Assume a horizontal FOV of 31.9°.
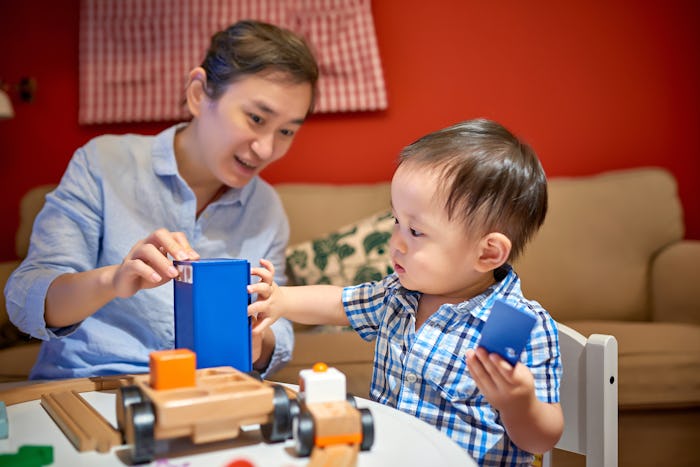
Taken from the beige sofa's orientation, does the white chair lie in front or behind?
in front

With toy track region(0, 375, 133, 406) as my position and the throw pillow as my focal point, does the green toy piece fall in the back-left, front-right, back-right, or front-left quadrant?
back-right

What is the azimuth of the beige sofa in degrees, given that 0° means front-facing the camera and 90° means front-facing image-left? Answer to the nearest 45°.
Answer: approximately 0°

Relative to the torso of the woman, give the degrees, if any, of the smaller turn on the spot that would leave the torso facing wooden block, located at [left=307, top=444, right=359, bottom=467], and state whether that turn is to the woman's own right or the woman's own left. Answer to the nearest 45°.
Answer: approximately 45° to the woman's own right

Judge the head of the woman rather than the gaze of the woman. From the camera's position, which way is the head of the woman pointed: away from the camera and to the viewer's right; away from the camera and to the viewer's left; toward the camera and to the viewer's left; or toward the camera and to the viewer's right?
toward the camera and to the viewer's right

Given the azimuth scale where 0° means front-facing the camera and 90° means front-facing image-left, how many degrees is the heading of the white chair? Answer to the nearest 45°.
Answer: approximately 45°

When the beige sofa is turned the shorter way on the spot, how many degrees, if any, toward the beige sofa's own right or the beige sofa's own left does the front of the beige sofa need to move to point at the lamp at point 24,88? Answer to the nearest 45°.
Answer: approximately 90° to the beige sofa's own right
